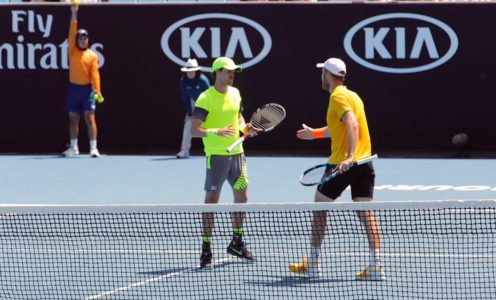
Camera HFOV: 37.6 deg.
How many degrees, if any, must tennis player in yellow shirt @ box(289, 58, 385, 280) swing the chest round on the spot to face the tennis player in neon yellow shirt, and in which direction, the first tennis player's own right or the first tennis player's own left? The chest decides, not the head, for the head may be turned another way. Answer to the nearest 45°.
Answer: approximately 45° to the first tennis player's own right

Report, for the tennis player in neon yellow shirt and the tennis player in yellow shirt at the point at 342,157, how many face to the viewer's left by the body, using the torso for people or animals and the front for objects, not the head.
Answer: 1

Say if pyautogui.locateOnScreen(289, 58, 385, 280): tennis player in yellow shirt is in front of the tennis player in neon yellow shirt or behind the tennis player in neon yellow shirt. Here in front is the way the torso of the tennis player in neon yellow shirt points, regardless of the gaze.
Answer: in front

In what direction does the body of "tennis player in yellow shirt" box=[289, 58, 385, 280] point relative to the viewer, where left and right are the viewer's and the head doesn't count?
facing to the left of the viewer

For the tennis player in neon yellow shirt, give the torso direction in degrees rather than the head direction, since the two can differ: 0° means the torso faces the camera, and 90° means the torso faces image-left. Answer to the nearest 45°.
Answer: approximately 315°
